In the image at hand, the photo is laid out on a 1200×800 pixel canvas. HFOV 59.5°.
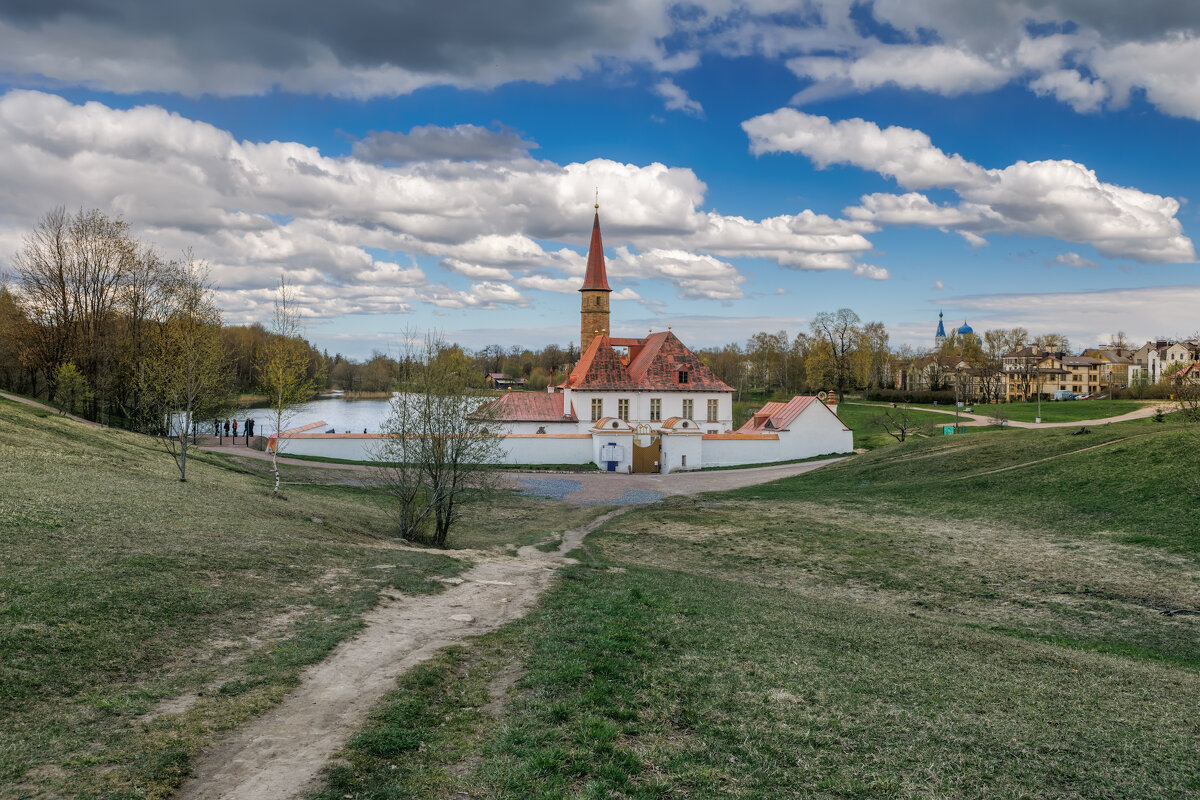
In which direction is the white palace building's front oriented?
toward the camera

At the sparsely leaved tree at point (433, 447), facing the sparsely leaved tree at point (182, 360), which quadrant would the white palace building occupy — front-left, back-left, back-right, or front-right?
front-right

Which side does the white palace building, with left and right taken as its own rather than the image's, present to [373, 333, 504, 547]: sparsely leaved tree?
front

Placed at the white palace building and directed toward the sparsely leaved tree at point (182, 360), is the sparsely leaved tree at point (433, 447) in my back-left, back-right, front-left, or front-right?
front-left

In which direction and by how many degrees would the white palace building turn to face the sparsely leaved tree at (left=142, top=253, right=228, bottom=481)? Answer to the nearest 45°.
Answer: approximately 45° to its right
